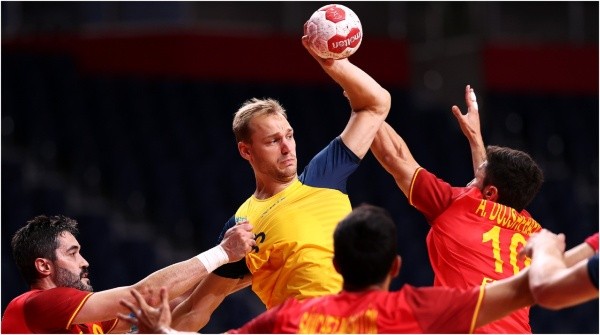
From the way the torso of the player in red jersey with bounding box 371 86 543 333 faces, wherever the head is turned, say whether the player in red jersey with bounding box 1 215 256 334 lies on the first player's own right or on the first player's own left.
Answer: on the first player's own left

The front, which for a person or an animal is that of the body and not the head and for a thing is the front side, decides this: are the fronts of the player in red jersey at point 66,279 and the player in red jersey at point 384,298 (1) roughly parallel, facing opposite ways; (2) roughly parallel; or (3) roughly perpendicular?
roughly perpendicular

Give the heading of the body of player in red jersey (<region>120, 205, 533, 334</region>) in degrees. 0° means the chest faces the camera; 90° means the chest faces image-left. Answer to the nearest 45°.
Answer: approximately 180°

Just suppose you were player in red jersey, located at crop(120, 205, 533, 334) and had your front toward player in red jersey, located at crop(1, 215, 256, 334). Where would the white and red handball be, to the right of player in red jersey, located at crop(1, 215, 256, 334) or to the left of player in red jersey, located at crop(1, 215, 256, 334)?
right

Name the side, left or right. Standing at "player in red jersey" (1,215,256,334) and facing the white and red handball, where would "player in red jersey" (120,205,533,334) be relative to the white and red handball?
right

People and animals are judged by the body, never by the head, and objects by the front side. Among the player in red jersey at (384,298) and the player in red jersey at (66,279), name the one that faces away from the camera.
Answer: the player in red jersey at (384,298)

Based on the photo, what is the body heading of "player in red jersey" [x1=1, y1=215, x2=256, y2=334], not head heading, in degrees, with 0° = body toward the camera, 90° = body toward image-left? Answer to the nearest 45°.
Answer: approximately 270°

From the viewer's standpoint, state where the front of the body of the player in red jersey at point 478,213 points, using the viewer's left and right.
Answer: facing away from the viewer and to the left of the viewer

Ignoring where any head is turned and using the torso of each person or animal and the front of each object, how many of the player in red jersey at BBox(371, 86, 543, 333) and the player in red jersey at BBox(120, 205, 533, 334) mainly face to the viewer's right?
0

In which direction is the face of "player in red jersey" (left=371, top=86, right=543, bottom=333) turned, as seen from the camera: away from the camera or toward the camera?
away from the camera

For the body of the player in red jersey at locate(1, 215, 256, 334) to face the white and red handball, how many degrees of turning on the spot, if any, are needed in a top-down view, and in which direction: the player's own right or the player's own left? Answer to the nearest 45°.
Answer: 0° — they already face it

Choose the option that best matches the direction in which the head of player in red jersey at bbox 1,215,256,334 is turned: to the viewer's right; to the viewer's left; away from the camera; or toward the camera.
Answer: to the viewer's right
